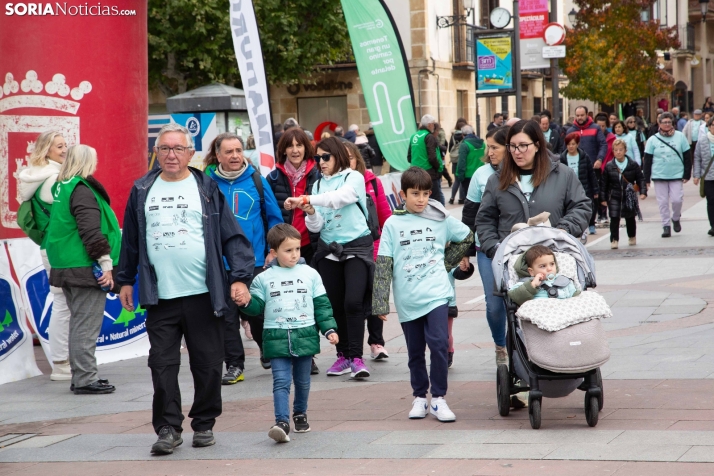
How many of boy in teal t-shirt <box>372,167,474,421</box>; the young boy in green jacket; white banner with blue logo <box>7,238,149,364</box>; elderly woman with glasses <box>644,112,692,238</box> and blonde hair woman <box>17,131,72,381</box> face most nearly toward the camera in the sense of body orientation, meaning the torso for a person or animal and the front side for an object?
4

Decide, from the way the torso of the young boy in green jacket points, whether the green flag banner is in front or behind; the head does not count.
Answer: behind

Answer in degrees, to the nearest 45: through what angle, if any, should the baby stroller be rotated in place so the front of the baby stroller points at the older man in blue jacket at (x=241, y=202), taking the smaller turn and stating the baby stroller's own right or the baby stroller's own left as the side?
approximately 135° to the baby stroller's own right

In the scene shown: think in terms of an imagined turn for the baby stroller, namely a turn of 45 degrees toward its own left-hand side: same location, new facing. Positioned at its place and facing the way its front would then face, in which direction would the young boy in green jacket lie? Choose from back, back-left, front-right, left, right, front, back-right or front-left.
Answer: back-right

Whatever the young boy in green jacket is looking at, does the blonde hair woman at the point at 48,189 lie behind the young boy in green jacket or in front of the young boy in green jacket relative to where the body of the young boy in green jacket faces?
behind

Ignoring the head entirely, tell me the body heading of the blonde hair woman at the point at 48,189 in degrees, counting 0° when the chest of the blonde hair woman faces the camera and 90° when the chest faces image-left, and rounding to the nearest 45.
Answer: approximately 270°

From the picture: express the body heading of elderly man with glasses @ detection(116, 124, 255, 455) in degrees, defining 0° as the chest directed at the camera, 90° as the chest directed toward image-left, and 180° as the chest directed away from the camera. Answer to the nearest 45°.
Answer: approximately 0°

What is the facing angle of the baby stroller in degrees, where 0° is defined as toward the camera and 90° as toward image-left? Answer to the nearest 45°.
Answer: approximately 0°

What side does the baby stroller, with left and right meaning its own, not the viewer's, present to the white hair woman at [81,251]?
right
